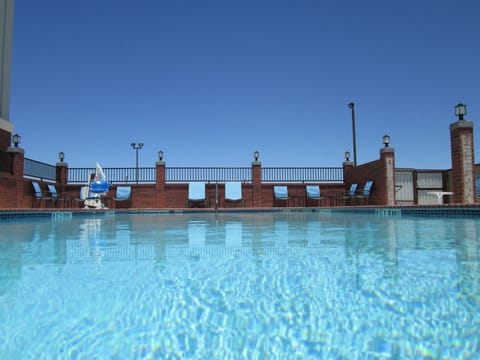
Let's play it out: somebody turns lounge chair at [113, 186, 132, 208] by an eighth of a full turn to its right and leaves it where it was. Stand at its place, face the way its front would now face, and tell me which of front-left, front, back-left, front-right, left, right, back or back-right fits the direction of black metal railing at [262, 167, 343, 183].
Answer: back

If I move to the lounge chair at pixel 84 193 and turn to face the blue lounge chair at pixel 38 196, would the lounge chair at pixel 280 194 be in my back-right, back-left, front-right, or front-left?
back-left

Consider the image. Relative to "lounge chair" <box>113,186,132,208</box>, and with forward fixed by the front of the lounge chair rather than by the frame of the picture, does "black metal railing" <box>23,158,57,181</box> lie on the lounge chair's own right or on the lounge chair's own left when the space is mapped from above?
on the lounge chair's own right

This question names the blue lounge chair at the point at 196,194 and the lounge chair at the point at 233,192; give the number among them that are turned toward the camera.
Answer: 2

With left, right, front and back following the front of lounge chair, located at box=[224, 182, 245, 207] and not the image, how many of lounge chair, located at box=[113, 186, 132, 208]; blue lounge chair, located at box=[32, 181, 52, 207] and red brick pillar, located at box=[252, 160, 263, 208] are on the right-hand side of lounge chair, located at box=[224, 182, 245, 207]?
2

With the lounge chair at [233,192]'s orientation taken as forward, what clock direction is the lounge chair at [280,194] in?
the lounge chair at [280,194] is roughly at 9 o'clock from the lounge chair at [233,192].

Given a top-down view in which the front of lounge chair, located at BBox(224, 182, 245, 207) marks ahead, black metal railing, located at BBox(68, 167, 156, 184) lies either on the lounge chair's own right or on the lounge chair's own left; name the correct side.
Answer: on the lounge chair's own right

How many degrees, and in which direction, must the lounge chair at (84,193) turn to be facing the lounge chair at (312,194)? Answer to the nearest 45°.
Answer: approximately 135° to its left

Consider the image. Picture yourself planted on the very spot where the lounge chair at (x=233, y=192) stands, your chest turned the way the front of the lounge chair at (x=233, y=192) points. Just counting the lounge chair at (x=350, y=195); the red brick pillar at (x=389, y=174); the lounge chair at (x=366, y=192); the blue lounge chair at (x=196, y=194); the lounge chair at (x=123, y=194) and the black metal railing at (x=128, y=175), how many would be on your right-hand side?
3

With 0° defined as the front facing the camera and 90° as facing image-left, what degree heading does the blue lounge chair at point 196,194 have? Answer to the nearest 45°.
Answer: approximately 0°
